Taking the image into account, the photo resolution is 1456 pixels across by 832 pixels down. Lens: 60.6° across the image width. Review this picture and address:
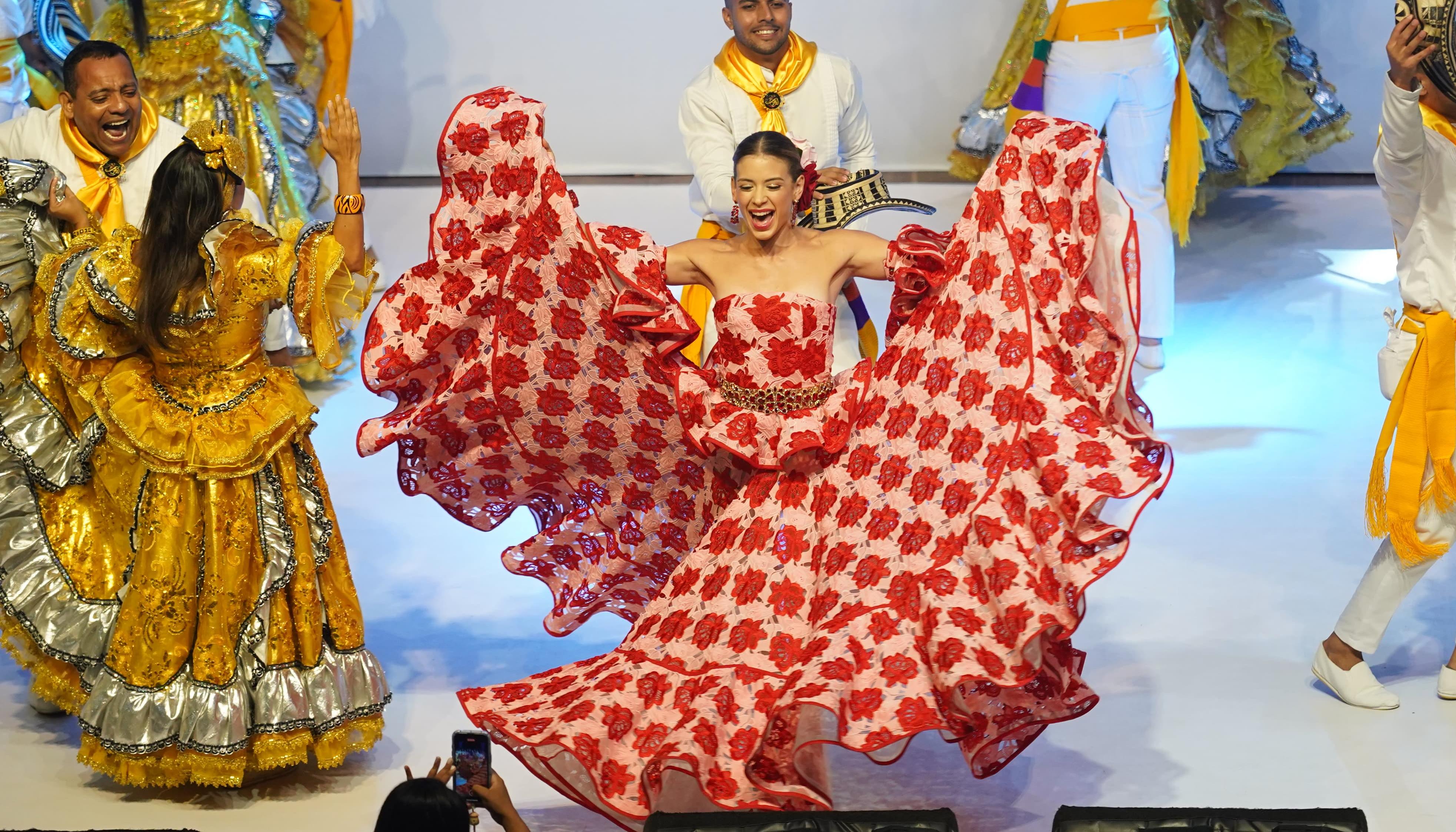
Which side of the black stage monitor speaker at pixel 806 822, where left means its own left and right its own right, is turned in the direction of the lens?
back

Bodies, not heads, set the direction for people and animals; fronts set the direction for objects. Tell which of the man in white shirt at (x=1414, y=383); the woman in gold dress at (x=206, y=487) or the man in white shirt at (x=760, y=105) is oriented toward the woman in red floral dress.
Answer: the man in white shirt at (x=760, y=105)

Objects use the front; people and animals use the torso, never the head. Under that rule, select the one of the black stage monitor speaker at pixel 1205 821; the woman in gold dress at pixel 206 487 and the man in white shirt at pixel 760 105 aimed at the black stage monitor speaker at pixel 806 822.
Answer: the man in white shirt

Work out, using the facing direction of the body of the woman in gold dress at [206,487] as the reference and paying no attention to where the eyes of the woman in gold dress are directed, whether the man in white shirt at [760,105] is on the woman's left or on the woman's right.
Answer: on the woman's right

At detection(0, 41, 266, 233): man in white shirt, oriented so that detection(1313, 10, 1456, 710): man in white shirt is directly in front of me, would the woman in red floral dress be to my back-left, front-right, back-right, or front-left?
front-right

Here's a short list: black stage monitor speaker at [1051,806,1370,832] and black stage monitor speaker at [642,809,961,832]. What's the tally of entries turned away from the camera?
2

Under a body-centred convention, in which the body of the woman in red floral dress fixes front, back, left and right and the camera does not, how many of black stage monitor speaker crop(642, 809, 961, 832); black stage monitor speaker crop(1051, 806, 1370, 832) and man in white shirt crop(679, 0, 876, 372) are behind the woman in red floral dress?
1

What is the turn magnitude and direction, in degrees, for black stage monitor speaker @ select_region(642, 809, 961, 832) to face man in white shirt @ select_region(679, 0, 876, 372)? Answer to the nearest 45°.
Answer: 0° — it already faces them

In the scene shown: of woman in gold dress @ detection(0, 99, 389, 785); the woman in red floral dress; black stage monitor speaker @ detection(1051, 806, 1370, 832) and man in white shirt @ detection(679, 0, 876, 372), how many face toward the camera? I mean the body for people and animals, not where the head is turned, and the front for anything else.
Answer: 2

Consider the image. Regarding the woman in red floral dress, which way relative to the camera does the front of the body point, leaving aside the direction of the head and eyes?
toward the camera

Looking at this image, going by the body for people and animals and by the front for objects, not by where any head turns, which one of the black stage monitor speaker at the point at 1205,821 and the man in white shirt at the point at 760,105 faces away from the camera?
the black stage monitor speaker

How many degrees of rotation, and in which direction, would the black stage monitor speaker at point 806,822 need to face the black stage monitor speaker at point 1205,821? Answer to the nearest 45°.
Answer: approximately 90° to its right

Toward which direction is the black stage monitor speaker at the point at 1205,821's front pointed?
away from the camera

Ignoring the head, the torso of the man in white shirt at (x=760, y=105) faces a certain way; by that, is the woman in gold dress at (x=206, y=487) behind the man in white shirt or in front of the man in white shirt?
in front

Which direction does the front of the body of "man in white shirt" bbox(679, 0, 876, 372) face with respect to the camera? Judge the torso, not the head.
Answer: toward the camera

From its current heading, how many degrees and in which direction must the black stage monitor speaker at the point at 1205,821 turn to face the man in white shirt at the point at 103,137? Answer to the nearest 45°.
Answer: approximately 90° to its left

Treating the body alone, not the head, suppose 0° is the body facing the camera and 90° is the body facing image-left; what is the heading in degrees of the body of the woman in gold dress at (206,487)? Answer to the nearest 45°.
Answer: approximately 180°
